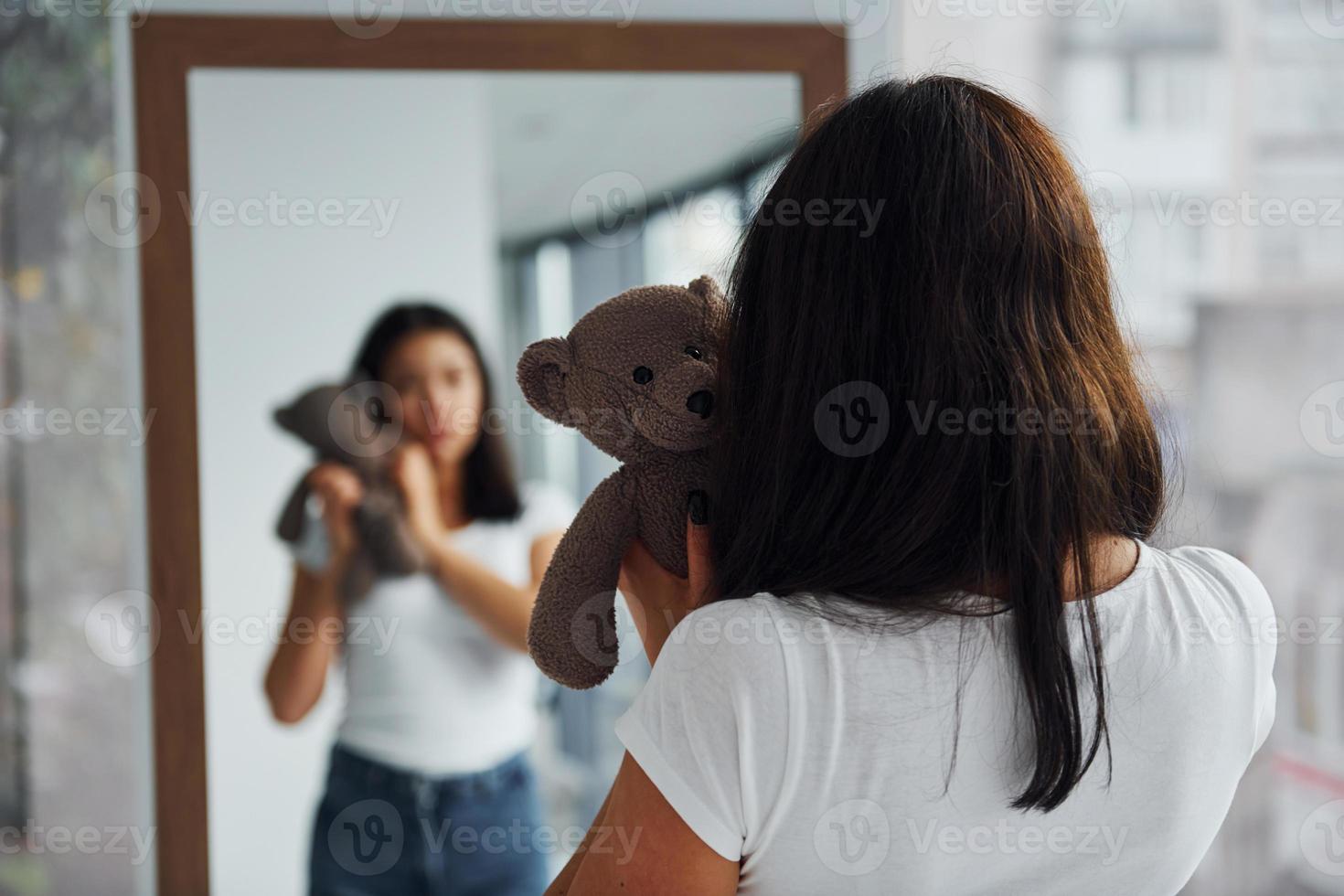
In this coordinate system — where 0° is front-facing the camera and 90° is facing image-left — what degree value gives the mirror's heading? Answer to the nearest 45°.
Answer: approximately 0°

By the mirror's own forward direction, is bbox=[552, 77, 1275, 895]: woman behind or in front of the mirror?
in front

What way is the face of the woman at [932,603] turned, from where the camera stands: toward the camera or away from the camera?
away from the camera
